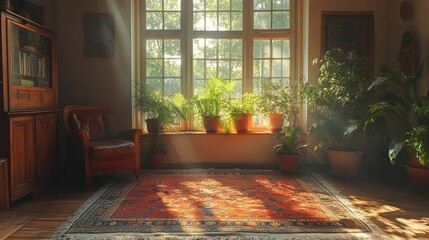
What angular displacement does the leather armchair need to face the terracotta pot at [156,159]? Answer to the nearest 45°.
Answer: approximately 90° to its left

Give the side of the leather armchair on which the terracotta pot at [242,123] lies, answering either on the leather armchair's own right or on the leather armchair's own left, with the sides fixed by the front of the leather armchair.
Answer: on the leather armchair's own left

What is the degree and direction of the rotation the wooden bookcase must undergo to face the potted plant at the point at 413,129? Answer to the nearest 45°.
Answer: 0° — it already faces it

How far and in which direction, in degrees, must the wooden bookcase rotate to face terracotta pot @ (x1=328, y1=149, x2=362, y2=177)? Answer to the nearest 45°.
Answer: approximately 45° to its left

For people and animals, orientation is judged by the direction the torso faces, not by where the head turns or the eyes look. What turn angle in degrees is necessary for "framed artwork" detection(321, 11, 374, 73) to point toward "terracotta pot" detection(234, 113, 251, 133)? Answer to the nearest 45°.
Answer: approximately 90° to its right

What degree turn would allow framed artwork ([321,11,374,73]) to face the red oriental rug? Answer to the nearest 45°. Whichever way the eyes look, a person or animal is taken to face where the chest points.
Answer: approximately 45° to its right

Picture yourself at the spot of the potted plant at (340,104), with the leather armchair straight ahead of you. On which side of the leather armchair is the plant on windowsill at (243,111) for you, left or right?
right

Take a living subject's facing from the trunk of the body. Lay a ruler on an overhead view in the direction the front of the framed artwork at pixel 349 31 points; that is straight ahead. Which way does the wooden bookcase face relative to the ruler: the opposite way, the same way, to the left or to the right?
to the left

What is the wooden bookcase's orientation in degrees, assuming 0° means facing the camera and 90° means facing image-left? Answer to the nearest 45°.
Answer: approximately 315°

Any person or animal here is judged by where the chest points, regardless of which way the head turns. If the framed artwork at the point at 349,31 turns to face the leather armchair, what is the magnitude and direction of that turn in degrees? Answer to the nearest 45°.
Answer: approximately 45° to its right
